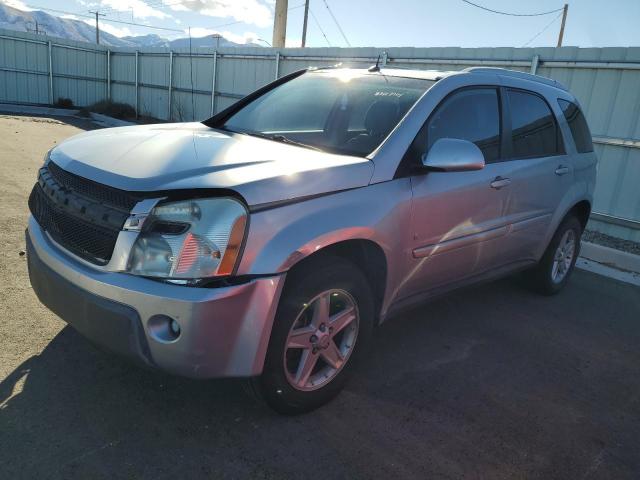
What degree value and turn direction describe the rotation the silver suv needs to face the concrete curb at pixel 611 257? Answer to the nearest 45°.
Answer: approximately 180°

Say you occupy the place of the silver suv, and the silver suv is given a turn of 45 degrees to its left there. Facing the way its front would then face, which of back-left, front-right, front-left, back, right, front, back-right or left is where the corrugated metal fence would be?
back

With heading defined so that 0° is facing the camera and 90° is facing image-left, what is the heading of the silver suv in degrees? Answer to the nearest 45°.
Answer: approximately 45°

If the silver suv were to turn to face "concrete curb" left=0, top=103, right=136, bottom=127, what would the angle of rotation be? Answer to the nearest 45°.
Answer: approximately 90° to its right

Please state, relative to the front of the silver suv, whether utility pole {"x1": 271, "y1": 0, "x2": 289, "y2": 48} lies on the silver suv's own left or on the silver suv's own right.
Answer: on the silver suv's own right

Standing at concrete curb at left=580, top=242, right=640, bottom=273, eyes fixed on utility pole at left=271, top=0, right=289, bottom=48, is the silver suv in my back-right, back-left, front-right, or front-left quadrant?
back-left
